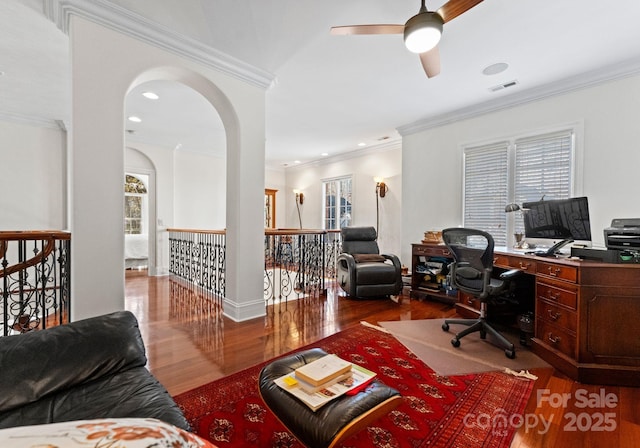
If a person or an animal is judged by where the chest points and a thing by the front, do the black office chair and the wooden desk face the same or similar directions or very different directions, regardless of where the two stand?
very different directions

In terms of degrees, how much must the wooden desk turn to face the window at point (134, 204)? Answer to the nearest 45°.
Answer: approximately 45° to its right

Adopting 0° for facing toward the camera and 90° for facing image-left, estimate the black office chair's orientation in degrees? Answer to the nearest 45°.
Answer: approximately 225°

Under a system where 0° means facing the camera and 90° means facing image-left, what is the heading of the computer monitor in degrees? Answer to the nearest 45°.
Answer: approximately 45°

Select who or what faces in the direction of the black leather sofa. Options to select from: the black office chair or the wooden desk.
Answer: the wooden desk

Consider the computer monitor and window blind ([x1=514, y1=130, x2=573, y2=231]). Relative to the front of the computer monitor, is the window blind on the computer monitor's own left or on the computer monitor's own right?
on the computer monitor's own right

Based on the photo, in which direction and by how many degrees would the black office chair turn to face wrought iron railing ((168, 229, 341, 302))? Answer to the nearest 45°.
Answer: approximately 135° to its left

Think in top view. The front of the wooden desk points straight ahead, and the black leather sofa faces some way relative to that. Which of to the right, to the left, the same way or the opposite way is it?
the opposite way

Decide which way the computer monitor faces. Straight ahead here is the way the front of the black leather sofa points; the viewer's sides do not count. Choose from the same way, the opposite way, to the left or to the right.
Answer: the opposite way

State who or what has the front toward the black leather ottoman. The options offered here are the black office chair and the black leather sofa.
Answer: the black leather sofa

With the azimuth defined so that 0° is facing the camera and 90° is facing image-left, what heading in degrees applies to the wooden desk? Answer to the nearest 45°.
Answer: approximately 45°

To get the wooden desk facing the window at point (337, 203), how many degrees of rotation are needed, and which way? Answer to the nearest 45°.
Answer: approximately 90° to its right

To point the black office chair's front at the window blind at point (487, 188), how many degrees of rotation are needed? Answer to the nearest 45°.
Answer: approximately 45° to its left
